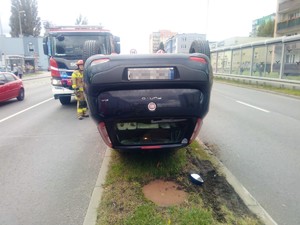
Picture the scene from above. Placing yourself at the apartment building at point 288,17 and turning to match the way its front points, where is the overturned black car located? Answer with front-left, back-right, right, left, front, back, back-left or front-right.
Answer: front-left

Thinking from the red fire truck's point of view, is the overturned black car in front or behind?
in front

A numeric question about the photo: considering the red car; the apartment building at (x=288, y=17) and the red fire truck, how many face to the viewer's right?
0

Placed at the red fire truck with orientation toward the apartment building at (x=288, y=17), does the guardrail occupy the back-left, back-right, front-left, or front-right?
front-right

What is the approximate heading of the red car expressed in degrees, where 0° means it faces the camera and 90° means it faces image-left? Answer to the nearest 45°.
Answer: approximately 45°

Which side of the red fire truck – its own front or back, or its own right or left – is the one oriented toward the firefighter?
front

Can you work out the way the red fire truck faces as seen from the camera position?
facing the viewer

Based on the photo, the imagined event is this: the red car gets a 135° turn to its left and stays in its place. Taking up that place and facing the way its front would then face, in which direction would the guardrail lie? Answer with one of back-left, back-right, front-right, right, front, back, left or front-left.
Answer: front

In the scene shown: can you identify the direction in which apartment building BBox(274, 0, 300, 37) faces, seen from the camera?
facing the viewer and to the left of the viewer

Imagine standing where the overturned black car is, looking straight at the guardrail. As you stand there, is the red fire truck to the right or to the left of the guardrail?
left

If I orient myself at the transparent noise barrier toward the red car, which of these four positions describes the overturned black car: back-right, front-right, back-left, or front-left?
front-left

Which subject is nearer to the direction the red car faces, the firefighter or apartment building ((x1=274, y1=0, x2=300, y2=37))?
the firefighter

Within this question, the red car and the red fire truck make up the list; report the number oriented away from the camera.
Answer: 0

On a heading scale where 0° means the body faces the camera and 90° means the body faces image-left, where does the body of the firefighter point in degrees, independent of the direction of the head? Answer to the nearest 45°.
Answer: approximately 315°

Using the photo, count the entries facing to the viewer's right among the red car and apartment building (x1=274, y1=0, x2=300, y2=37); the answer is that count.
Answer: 0

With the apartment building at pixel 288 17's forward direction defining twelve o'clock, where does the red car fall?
The red car is roughly at 11 o'clock from the apartment building.

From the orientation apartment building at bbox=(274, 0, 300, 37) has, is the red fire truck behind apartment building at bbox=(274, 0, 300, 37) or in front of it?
in front
